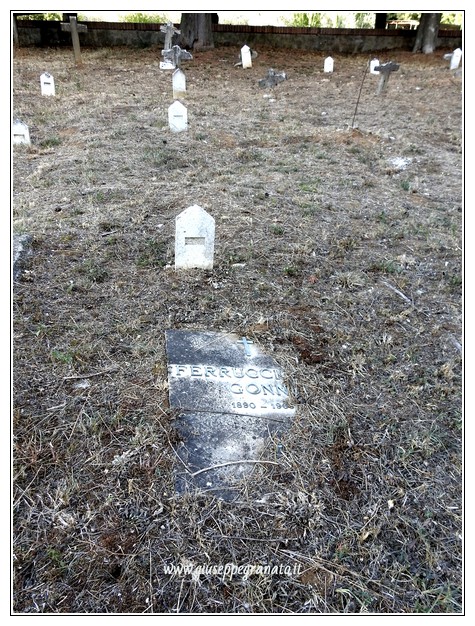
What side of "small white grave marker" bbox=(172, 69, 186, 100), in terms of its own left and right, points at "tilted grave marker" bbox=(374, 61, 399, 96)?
left

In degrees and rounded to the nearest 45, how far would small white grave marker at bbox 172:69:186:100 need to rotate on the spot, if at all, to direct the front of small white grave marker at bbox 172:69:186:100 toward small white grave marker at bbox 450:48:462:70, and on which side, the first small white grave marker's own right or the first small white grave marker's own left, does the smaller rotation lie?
approximately 135° to the first small white grave marker's own left

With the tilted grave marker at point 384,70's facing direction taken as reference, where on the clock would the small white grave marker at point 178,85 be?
The small white grave marker is roughly at 2 o'clock from the tilted grave marker.

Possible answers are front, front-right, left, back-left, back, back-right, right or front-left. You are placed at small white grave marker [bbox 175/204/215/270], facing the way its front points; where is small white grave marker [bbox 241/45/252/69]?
back

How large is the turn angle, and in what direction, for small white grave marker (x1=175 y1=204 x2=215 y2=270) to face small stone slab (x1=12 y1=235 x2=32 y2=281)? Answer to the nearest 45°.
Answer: approximately 90° to its right

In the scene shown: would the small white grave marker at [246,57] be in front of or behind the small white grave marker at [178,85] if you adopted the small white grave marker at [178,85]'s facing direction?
behind

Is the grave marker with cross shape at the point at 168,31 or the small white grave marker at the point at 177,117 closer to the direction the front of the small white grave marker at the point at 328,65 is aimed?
the small white grave marker

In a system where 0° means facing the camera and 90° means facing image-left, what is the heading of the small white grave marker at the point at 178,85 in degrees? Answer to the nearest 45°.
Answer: approximately 0°
